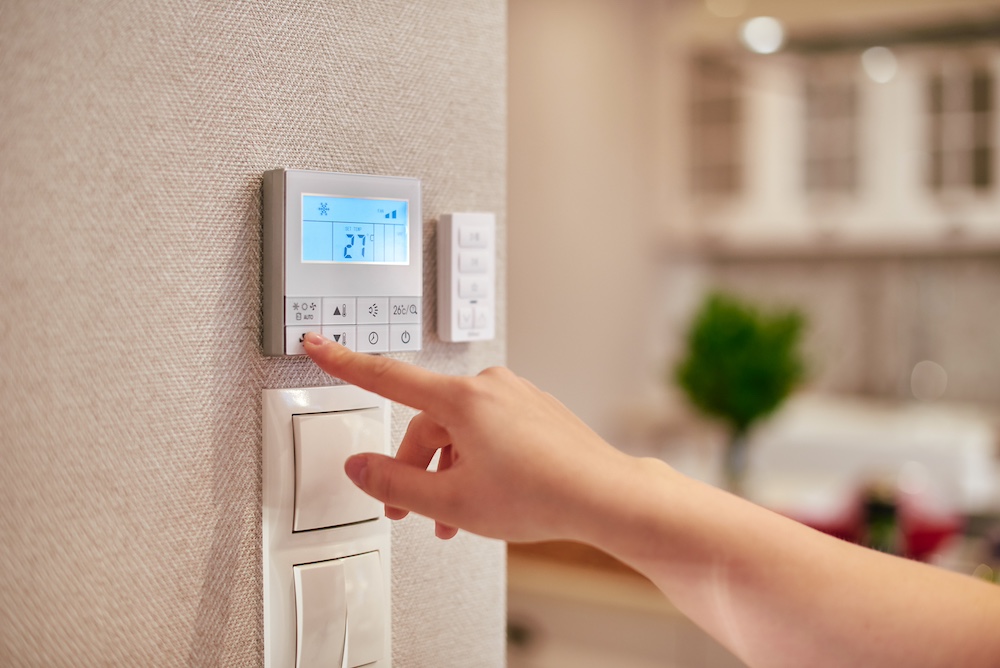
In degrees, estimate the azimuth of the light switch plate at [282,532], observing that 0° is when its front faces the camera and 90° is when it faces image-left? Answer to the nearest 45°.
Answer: approximately 315°

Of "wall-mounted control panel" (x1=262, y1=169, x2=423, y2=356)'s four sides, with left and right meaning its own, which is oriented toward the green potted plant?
left

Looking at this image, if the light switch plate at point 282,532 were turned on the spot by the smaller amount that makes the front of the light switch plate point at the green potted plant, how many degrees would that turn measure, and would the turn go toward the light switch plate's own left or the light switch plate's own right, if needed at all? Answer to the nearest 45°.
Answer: approximately 90° to the light switch plate's own left

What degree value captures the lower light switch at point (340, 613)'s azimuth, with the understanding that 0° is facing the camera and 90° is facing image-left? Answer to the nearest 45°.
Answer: approximately 315°

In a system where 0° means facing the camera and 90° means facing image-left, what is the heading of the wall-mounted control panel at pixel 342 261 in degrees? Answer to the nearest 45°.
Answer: approximately 315°

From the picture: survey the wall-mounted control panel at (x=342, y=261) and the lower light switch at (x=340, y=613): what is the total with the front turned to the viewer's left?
0
